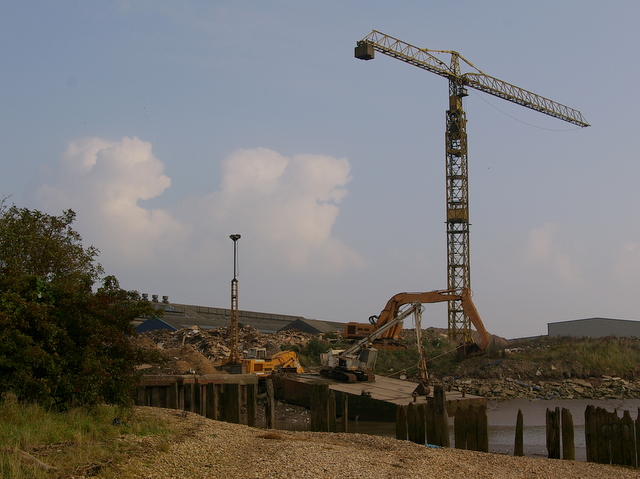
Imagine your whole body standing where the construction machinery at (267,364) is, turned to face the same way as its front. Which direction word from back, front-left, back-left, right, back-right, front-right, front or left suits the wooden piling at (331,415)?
right

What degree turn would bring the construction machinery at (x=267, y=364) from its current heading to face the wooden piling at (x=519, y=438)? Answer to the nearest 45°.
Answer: approximately 90° to its right

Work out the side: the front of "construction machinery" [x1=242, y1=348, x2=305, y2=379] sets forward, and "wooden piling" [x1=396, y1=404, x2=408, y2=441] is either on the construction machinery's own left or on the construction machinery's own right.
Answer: on the construction machinery's own right

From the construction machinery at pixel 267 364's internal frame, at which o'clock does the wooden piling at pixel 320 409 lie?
The wooden piling is roughly at 3 o'clock from the construction machinery.

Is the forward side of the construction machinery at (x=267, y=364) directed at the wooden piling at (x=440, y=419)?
no

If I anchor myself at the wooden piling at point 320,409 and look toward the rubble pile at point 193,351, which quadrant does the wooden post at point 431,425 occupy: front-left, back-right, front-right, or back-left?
back-right

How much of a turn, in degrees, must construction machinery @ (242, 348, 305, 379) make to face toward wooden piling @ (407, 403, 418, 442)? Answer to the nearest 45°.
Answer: approximately 90° to its right

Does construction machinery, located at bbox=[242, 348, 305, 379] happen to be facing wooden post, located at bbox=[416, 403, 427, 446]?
no

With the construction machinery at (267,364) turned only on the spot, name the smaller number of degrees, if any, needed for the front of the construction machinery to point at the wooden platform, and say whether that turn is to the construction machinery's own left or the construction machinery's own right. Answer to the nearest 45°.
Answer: approximately 45° to the construction machinery's own right

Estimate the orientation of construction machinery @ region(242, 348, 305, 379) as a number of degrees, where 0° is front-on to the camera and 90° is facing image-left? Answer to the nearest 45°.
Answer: approximately 270°

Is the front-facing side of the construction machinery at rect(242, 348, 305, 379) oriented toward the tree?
no
